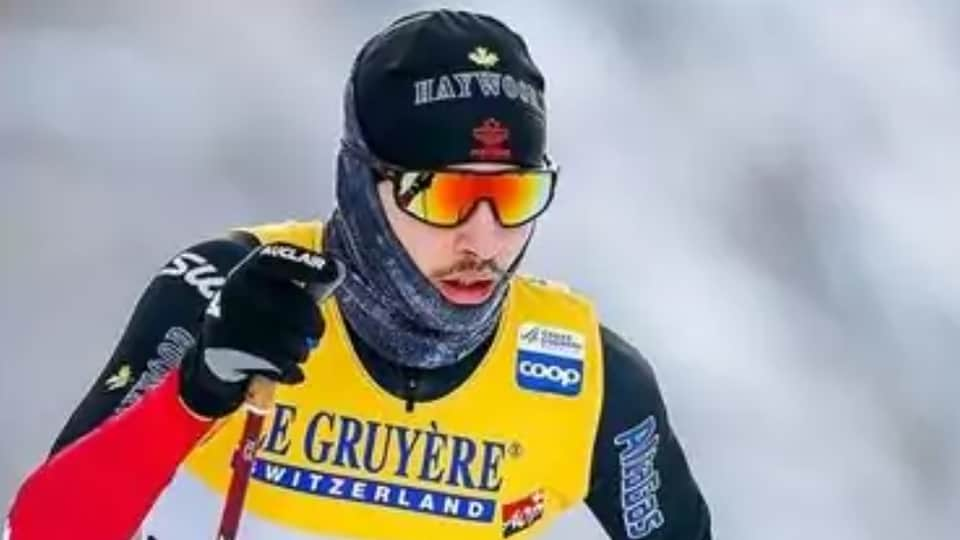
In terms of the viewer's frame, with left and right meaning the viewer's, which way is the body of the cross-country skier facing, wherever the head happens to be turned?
facing the viewer
